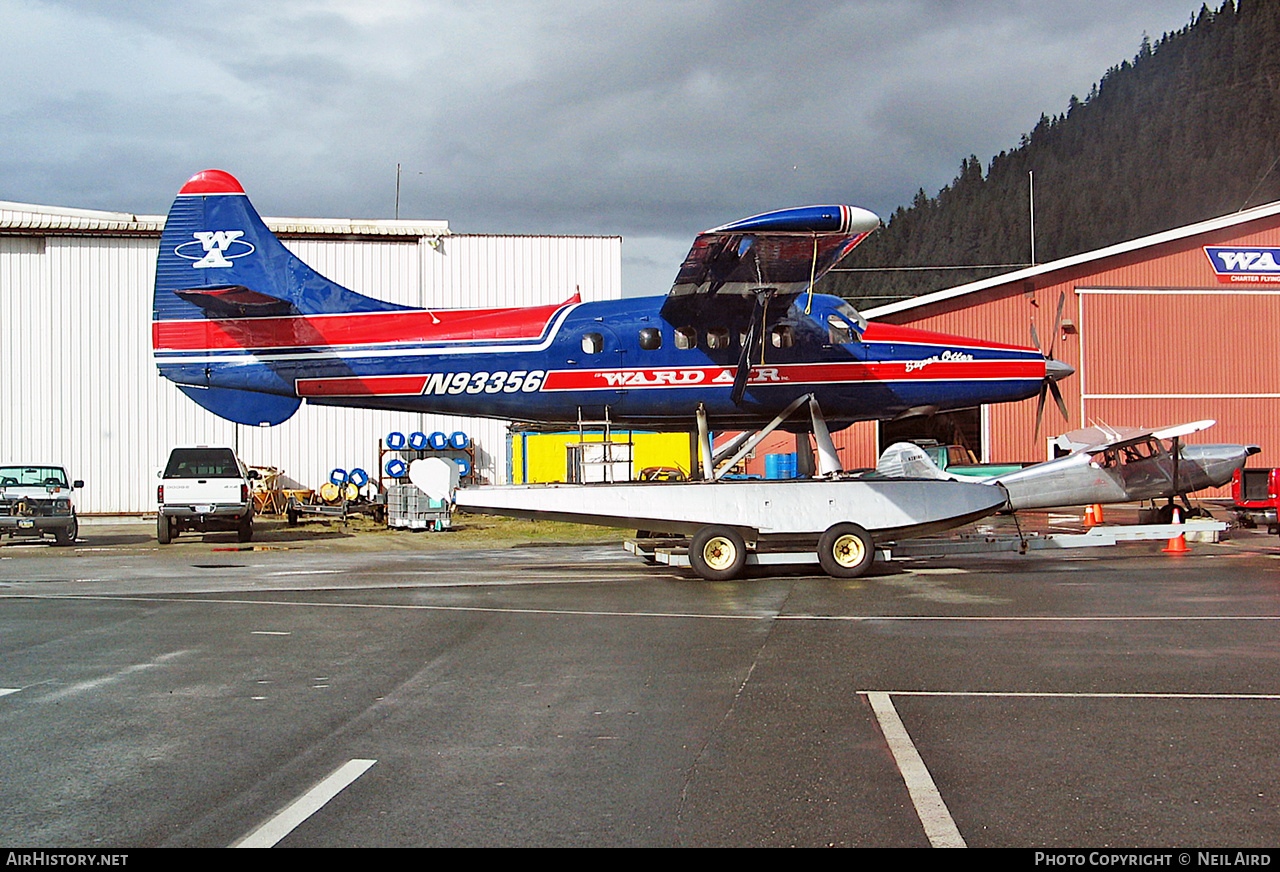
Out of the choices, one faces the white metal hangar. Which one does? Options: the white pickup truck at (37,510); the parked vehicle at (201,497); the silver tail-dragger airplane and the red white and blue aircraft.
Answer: the parked vehicle

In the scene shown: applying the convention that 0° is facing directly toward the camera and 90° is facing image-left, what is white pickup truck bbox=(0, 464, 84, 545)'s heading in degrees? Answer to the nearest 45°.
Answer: approximately 0°

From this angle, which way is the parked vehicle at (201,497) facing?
away from the camera

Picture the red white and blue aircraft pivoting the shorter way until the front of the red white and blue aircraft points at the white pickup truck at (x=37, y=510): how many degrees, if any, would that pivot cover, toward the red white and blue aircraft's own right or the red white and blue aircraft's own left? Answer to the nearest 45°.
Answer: approximately 135° to the red white and blue aircraft's own left

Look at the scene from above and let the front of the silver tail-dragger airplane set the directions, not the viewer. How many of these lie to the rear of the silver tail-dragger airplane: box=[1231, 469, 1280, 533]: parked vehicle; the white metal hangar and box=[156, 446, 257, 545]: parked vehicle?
2

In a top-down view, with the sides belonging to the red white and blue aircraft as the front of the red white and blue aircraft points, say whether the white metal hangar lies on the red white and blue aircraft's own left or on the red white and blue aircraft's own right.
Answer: on the red white and blue aircraft's own left

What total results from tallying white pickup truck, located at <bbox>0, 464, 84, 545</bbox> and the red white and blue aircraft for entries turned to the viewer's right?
1

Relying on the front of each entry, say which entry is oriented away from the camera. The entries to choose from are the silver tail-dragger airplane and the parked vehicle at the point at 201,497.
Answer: the parked vehicle

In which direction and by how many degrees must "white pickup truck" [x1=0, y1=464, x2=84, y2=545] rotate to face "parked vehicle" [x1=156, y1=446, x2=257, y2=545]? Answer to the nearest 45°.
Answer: approximately 45° to its left

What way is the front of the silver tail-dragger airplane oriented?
to the viewer's right

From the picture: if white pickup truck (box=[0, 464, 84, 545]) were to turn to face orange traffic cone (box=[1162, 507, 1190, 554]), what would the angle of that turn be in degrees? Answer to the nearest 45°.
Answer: approximately 45° to its left

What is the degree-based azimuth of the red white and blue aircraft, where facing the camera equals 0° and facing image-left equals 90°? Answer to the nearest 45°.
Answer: approximately 270°

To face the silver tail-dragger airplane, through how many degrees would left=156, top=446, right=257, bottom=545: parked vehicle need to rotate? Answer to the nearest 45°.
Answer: approximately 135° to its right
